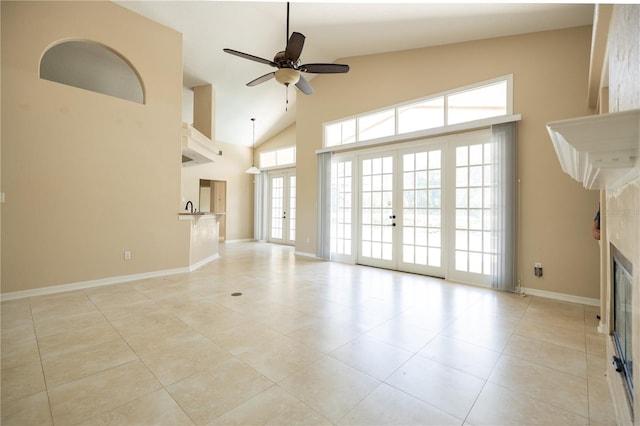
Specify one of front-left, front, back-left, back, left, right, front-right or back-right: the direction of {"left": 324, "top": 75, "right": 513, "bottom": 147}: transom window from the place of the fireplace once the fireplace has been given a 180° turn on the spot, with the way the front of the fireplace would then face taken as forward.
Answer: back-left

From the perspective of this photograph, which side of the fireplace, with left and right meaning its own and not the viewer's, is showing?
left

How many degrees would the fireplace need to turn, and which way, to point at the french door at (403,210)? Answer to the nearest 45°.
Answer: approximately 45° to its right

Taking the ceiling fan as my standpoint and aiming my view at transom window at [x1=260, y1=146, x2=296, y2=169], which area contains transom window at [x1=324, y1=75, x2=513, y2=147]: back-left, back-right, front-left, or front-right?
front-right

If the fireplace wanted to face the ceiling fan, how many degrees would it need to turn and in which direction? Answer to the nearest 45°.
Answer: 0° — it already faces it

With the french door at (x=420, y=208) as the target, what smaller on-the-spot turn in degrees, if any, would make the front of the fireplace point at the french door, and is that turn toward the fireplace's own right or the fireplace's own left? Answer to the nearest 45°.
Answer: approximately 45° to the fireplace's own right

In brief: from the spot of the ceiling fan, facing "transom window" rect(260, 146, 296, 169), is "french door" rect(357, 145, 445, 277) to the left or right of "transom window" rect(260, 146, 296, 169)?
right

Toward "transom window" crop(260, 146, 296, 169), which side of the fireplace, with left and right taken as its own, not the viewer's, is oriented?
front
